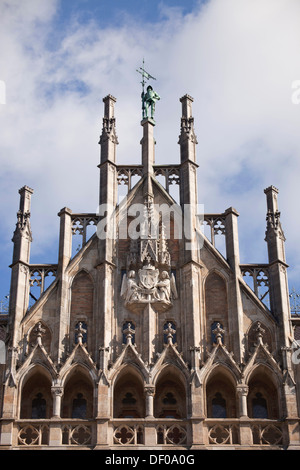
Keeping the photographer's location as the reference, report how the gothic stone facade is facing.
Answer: facing the viewer
